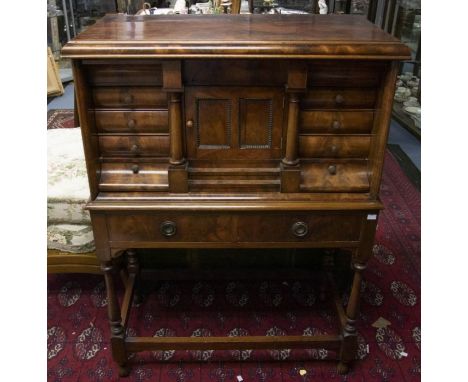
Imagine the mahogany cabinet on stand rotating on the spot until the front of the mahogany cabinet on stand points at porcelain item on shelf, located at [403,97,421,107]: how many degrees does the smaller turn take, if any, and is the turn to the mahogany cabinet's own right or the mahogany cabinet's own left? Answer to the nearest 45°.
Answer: approximately 135° to the mahogany cabinet's own left

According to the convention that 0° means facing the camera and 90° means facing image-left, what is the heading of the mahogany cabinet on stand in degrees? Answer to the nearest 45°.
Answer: approximately 0°

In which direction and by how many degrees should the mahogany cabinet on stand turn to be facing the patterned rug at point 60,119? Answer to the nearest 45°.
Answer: approximately 135° to its right

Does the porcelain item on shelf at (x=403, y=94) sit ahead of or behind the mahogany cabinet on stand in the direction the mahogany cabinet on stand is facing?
behind
